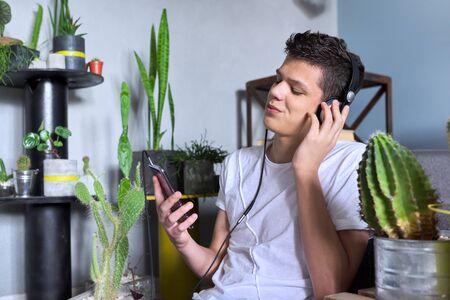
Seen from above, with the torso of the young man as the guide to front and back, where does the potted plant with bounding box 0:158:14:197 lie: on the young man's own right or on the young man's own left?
on the young man's own right

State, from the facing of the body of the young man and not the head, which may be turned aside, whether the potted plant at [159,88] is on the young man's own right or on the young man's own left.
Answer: on the young man's own right

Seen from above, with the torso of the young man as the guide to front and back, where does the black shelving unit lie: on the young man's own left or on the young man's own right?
on the young man's own right

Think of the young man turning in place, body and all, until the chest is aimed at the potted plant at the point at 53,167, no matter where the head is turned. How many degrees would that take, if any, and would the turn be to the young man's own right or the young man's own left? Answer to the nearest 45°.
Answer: approximately 90° to the young man's own right

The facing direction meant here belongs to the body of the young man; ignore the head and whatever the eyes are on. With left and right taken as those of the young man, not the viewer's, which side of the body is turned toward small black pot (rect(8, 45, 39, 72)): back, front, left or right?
right

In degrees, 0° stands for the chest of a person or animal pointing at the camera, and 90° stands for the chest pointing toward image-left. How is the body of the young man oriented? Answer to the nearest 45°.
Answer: approximately 45°

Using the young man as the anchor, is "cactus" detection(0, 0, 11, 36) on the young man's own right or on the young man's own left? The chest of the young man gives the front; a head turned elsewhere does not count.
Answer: on the young man's own right

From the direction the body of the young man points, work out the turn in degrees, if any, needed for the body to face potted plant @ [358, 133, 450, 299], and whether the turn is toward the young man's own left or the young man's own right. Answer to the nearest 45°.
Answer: approximately 45° to the young man's own left

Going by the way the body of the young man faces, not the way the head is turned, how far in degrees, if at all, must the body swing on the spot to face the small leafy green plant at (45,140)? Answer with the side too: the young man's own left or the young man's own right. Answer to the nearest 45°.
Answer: approximately 90° to the young man's own right
